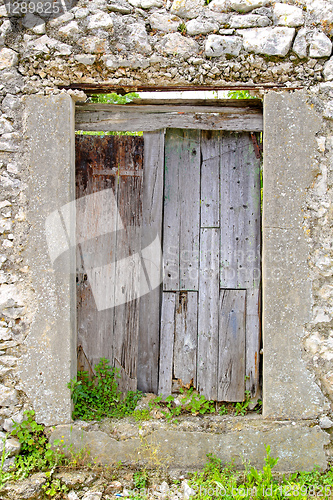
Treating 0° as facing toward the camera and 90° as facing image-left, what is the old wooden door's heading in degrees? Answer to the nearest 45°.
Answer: approximately 0°

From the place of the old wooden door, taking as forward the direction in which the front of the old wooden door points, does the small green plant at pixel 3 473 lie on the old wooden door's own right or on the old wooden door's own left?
on the old wooden door's own right

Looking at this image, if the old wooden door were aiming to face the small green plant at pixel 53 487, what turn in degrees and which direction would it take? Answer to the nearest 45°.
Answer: approximately 45° to its right

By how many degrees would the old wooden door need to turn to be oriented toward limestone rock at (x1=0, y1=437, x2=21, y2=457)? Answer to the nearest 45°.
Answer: approximately 45° to its right

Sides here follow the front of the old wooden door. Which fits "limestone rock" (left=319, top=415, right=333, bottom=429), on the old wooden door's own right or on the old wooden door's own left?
on the old wooden door's own left
